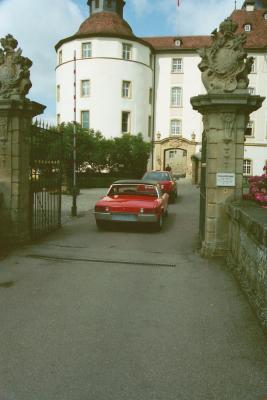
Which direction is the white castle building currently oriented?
toward the camera

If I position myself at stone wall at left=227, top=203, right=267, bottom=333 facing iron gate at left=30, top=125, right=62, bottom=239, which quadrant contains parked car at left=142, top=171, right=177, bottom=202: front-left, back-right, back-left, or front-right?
front-right

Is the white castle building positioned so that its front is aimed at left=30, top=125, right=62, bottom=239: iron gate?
yes

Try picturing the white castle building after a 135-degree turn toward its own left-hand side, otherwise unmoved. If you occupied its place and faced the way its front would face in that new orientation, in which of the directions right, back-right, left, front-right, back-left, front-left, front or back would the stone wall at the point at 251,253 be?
back-right

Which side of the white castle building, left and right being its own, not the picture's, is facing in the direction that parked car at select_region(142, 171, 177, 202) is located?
front

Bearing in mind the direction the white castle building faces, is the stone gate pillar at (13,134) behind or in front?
in front

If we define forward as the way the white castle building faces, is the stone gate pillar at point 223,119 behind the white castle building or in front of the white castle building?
in front

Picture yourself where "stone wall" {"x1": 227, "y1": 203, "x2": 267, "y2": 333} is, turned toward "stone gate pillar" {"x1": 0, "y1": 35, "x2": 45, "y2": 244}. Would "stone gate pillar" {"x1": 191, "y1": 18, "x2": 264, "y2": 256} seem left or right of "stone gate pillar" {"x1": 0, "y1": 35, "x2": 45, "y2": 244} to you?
right
